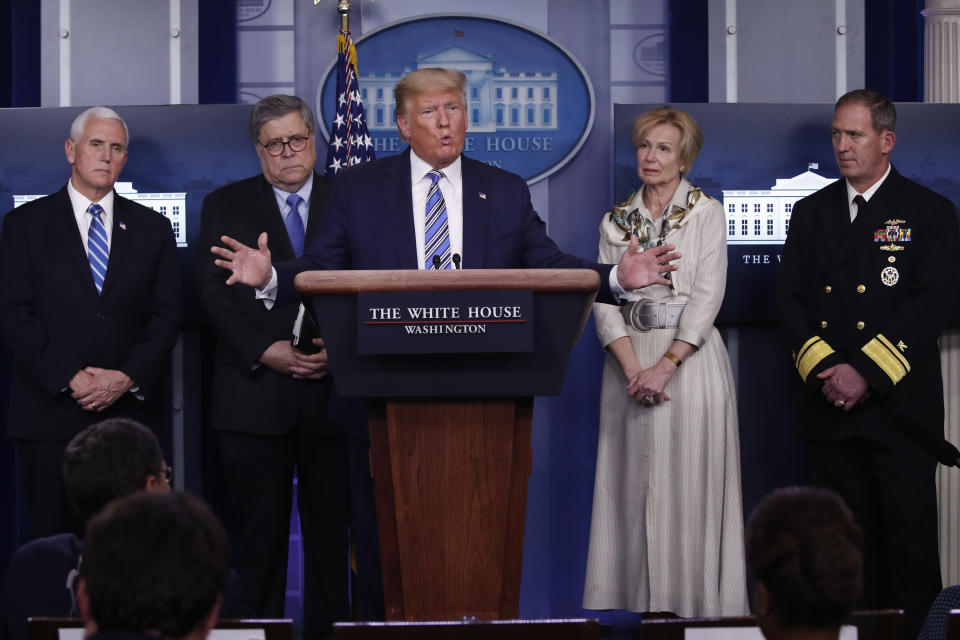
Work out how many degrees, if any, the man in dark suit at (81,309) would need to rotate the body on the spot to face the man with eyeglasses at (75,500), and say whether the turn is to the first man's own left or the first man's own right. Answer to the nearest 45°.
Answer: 0° — they already face them

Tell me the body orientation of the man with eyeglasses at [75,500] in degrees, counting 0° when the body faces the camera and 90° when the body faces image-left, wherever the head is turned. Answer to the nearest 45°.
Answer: approximately 225°

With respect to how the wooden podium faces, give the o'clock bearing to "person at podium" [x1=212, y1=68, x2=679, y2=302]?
The person at podium is roughly at 6 o'clock from the wooden podium.

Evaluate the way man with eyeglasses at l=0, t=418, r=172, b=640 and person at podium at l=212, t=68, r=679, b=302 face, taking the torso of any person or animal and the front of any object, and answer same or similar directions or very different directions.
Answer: very different directions

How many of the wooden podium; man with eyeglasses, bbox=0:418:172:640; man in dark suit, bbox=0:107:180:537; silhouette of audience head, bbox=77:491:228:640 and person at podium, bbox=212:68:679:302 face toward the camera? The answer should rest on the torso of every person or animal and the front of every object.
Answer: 3

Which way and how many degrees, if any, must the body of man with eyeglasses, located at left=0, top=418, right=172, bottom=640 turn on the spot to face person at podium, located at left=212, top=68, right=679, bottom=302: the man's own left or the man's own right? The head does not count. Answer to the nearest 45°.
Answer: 0° — they already face them

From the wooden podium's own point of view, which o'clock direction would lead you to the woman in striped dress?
The woman in striped dress is roughly at 7 o'clock from the wooden podium.

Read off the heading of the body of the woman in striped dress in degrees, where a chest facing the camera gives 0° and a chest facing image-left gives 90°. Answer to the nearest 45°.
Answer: approximately 45°
